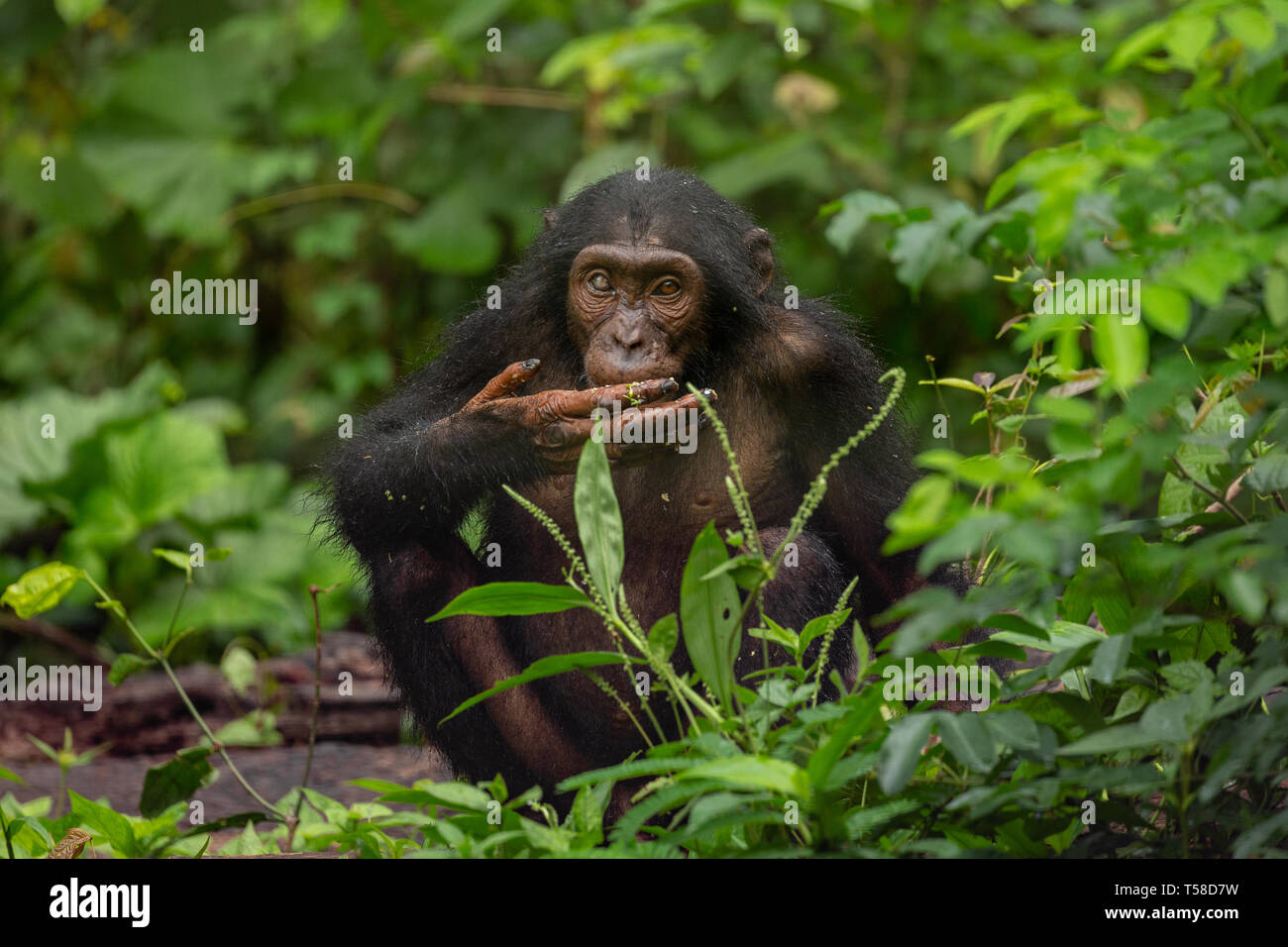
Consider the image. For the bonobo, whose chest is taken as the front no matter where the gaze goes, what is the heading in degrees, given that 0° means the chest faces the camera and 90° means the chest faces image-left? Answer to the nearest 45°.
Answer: approximately 0°

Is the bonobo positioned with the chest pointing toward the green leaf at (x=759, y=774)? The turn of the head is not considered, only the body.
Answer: yes

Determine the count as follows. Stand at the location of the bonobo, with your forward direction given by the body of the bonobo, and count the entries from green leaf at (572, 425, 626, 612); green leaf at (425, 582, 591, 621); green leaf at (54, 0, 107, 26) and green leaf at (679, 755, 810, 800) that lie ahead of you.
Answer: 3

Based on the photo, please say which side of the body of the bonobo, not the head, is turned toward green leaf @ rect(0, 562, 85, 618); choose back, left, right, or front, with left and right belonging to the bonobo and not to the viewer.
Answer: right

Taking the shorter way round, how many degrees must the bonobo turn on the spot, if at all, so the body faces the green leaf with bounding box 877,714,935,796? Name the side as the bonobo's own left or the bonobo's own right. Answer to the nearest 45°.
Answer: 0° — it already faces it

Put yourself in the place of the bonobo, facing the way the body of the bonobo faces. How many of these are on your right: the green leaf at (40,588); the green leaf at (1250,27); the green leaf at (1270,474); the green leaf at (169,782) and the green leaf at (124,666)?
3

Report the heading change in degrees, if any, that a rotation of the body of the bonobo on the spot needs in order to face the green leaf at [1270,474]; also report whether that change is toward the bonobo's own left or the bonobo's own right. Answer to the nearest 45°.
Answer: approximately 45° to the bonobo's own left

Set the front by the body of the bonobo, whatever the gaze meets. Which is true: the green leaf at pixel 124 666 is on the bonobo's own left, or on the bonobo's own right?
on the bonobo's own right
